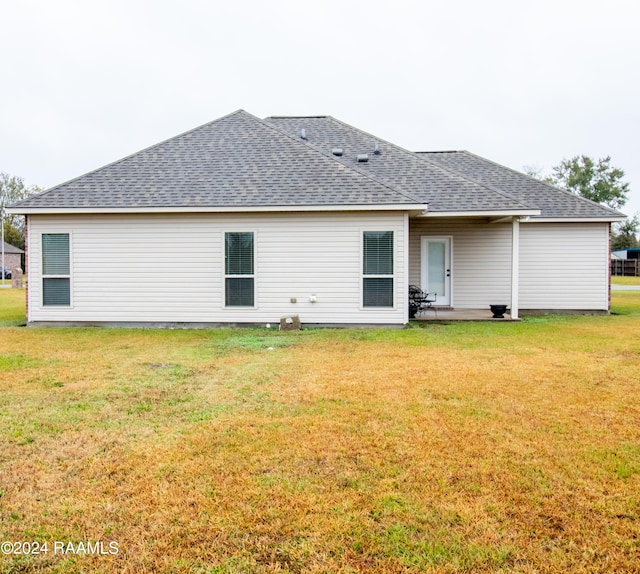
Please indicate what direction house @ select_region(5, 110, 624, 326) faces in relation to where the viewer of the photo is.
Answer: facing away from the viewer

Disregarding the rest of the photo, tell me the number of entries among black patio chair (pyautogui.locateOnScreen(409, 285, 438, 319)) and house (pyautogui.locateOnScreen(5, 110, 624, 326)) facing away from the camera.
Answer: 1

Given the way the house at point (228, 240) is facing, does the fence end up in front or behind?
in front

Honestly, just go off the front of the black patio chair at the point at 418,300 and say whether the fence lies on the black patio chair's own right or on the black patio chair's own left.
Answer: on the black patio chair's own left
